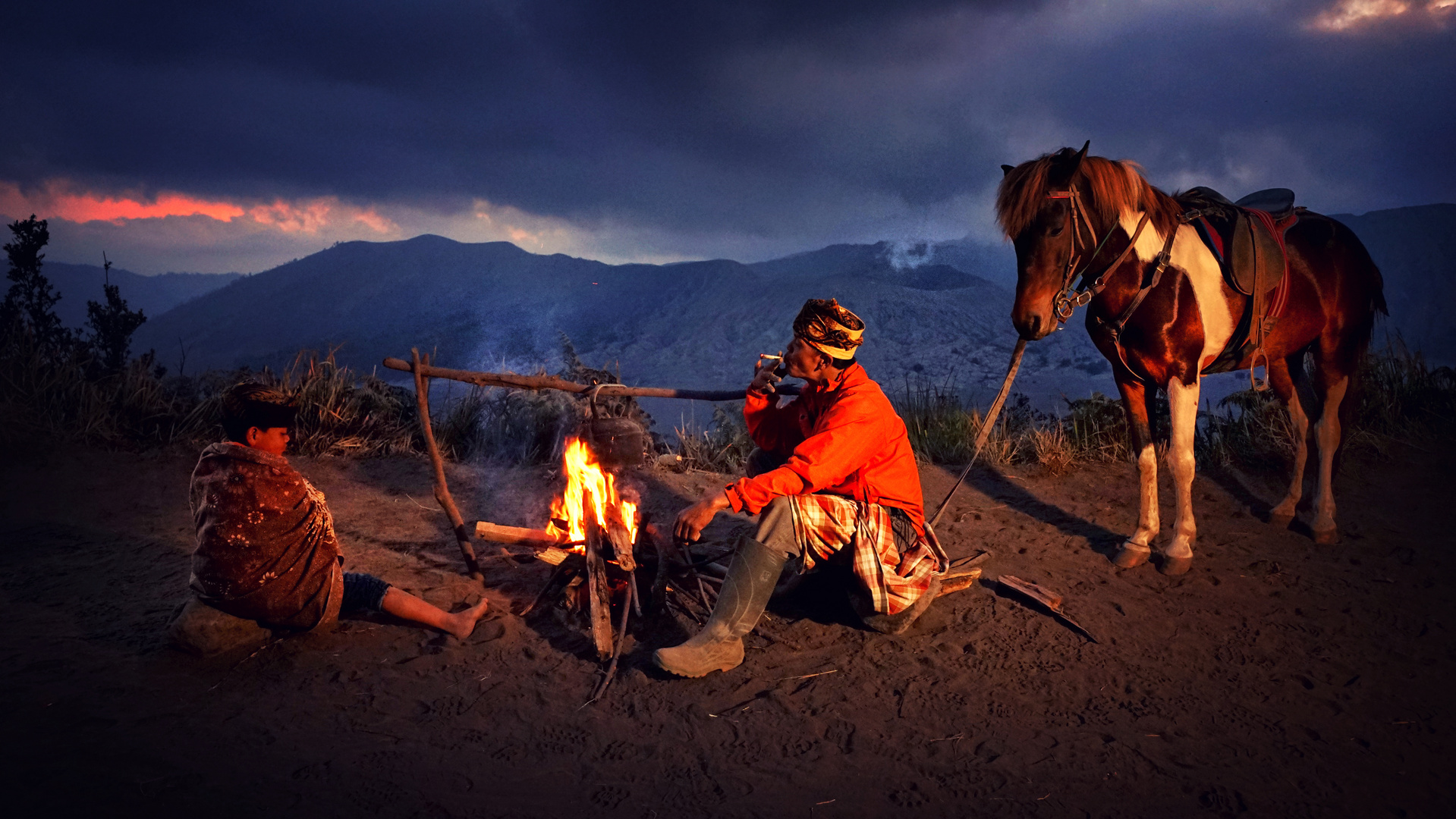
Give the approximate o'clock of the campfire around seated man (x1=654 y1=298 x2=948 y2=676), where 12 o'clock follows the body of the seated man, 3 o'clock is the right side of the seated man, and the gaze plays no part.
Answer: The campfire is roughly at 1 o'clock from the seated man.

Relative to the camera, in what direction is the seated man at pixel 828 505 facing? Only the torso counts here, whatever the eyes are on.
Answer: to the viewer's left

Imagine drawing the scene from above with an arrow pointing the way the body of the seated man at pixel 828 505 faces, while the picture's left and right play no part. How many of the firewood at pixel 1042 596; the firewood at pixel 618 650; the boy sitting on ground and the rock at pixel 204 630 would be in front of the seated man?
3

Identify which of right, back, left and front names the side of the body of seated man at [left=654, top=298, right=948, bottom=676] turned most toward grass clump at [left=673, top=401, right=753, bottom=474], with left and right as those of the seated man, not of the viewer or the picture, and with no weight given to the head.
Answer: right

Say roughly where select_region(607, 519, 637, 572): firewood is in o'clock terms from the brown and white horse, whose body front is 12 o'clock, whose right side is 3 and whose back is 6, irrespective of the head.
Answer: The firewood is roughly at 12 o'clock from the brown and white horse.

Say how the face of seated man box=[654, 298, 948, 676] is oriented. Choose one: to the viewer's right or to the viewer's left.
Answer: to the viewer's left

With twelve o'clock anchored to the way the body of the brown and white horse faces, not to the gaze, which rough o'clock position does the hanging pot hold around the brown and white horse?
The hanging pot is roughly at 12 o'clock from the brown and white horse.

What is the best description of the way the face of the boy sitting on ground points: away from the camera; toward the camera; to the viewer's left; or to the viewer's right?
to the viewer's right

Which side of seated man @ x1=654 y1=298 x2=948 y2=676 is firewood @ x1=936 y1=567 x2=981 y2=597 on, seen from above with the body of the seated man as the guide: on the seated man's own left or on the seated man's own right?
on the seated man's own right
